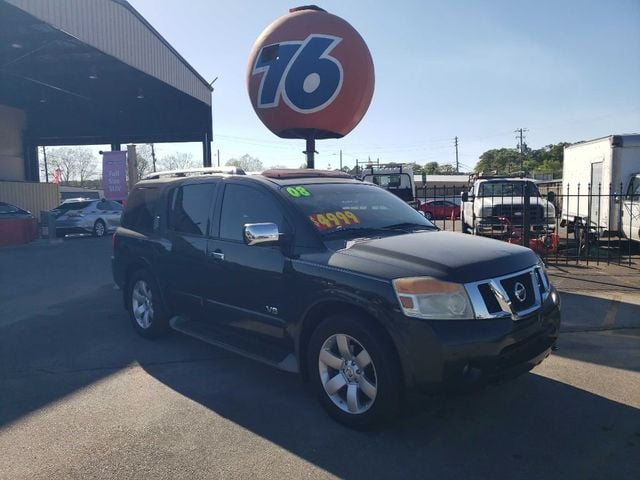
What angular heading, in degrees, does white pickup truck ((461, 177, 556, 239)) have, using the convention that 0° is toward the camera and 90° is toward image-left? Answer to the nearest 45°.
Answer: approximately 0°

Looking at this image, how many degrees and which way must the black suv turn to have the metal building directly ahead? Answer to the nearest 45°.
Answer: approximately 180°

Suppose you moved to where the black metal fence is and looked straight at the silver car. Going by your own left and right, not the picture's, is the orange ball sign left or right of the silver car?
left

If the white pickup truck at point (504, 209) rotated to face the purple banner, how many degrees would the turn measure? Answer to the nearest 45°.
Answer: approximately 90° to its right

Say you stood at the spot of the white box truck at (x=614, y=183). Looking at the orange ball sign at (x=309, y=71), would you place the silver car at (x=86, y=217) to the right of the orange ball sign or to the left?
right

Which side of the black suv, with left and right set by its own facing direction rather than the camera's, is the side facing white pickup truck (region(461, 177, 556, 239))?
left
